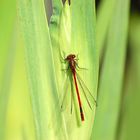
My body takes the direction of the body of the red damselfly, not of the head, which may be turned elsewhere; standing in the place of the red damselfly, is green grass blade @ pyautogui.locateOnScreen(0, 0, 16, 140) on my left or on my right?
on my left

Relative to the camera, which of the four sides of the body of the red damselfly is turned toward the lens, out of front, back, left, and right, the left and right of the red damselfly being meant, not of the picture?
back
